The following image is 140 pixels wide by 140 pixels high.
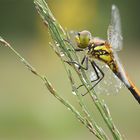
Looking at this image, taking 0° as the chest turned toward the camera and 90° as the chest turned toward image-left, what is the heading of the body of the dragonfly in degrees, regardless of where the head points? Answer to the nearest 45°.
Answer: approximately 90°
